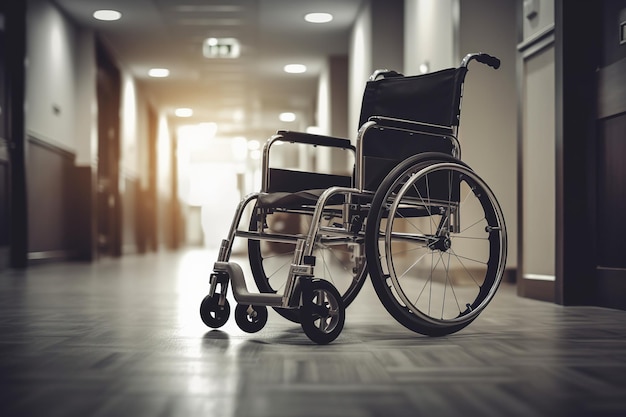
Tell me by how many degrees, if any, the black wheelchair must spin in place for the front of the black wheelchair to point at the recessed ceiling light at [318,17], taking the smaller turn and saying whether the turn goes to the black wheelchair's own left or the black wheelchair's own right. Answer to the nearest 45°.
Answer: approximately 135° to the black wheelchair's own right

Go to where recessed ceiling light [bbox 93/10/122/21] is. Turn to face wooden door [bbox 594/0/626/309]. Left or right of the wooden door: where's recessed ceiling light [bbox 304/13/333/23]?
left

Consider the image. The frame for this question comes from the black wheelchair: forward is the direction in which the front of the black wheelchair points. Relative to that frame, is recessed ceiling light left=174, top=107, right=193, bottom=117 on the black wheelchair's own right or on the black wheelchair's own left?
on the black wheelchair's own right

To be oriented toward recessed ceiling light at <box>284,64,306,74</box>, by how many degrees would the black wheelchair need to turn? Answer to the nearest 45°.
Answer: approximately 135° to its right

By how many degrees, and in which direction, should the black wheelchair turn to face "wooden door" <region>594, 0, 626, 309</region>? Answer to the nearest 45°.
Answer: approximately 180°

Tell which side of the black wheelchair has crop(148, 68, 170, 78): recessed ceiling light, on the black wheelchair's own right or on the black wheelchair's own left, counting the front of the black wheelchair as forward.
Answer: on the black wheelchair's own right

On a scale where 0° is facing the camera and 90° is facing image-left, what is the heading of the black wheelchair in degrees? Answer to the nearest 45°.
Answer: approximately 45°
